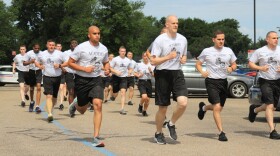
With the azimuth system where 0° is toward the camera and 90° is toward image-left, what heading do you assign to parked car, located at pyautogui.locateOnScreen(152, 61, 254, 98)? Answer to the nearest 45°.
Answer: approximately 270°

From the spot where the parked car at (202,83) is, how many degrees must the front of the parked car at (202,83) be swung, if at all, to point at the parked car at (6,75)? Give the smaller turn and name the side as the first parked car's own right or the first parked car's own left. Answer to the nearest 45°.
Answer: approximately 135° to the first parked car's own left
